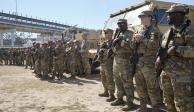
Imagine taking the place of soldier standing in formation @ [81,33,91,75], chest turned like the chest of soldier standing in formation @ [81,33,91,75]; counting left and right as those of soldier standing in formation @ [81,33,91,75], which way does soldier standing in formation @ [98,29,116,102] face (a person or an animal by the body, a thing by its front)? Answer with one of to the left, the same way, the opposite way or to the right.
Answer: the same way

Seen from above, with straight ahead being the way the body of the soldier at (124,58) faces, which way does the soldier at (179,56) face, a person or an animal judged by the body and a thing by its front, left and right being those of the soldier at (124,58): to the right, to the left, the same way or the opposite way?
the same way

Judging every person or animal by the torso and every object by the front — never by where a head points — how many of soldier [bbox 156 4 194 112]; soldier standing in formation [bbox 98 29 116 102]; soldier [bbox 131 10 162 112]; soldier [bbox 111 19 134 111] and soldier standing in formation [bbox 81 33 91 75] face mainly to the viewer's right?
0

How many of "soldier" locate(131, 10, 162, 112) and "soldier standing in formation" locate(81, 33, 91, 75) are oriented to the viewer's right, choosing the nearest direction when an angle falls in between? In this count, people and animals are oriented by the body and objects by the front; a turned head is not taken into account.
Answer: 0

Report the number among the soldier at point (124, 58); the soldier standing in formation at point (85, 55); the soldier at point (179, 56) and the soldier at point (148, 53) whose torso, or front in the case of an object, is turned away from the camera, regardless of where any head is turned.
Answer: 0

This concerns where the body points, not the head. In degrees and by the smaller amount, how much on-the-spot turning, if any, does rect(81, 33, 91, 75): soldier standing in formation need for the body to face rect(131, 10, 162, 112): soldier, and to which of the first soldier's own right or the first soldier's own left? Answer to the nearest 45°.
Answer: approximately 45° to the first soldier's own left

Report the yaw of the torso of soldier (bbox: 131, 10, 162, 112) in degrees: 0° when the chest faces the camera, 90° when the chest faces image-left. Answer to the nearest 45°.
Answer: approximately 45°

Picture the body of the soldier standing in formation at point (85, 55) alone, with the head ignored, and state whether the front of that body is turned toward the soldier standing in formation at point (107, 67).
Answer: no

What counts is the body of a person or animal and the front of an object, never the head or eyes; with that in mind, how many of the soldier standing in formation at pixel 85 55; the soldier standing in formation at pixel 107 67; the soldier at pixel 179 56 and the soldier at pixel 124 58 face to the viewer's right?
0

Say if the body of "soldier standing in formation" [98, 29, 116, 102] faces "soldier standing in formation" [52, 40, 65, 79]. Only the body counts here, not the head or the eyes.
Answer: no

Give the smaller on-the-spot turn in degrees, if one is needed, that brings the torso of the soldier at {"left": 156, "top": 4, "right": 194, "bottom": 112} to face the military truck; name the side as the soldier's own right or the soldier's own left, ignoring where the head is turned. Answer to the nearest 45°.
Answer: approximately 135° to the soldier's own right

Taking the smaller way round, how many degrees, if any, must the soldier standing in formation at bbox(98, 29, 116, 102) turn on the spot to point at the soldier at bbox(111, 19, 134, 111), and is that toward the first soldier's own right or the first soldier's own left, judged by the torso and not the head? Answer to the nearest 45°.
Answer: approximately 45° to the first soldier's own left

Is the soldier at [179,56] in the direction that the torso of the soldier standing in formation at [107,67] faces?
no

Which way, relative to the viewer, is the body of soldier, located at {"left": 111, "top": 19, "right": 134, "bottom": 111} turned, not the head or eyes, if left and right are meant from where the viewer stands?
facing the viewer and to the left of the viewer
